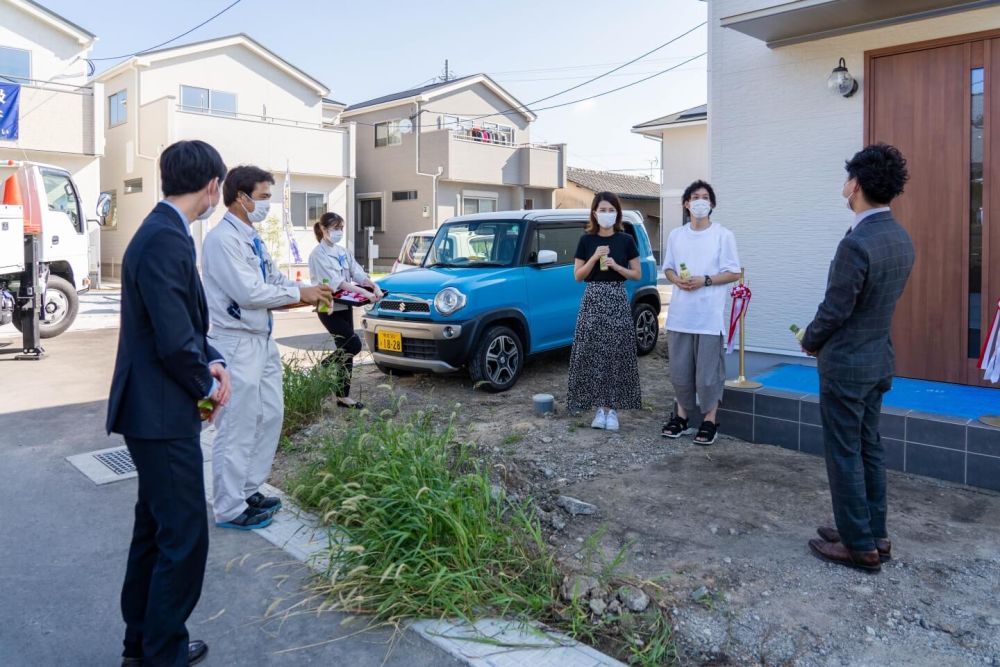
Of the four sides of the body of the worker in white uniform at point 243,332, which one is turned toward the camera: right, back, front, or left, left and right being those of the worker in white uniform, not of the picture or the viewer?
right

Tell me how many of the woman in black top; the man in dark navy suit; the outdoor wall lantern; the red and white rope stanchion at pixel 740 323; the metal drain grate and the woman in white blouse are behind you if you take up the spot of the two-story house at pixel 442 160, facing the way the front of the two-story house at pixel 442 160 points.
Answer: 0

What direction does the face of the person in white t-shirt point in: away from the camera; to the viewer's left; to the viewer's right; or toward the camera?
toward the camera

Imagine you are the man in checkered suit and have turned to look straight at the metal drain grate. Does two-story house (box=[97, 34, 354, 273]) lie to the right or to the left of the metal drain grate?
right

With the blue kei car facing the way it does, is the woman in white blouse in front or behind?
in front

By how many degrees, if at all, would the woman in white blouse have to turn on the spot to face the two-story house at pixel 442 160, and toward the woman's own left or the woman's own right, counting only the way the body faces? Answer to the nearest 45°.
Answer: approximately 135° to the woman's own left

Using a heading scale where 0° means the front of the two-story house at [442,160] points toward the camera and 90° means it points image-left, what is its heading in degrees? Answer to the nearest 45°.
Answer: approximately 315°

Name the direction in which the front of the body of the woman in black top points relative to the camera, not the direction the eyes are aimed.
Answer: toward the camera

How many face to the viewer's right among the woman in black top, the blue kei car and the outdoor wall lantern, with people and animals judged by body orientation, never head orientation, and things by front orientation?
0

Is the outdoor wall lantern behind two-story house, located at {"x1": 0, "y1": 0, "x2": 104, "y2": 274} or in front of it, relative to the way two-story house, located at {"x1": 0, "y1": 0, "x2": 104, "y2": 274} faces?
in front

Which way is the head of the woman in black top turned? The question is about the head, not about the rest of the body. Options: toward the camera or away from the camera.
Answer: toward the camera

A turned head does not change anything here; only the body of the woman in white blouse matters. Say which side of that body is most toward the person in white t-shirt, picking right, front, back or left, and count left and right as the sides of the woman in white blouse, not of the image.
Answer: front

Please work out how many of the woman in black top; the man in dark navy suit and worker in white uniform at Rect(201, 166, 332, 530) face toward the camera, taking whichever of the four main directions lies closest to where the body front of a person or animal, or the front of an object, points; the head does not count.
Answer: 1

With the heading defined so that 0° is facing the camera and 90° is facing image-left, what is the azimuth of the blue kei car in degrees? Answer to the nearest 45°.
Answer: approximately 45°

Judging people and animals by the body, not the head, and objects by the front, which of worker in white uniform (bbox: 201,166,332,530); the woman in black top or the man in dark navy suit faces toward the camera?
the woman in black top

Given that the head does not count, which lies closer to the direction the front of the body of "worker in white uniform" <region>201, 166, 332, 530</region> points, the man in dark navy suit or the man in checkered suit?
the man in checkered suit

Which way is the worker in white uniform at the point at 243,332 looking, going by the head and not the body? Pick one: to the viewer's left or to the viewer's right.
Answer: to the viewer's right
